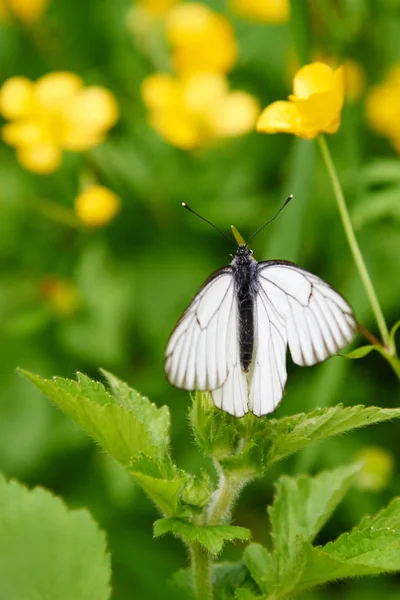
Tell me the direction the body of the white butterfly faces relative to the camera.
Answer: away from the camera

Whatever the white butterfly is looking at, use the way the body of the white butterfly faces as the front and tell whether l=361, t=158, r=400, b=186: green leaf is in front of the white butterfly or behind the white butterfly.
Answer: in front

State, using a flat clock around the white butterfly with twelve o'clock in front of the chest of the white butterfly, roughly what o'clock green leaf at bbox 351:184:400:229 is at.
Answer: The green leaf is roughly at 1 o'clock from the white butterfly.
